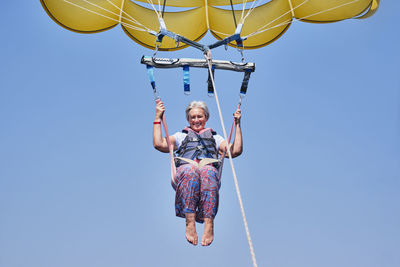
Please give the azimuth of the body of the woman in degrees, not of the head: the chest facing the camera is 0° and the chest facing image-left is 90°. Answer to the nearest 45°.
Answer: approximately 0°
